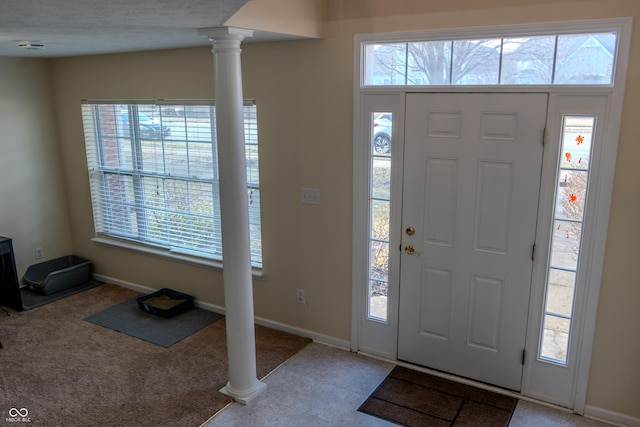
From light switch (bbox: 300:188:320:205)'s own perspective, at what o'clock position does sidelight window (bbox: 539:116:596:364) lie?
The sidelight window is roughly at 10 o'clock from the light switch.

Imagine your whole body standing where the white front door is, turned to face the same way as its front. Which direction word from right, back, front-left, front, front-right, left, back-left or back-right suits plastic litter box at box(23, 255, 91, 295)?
right

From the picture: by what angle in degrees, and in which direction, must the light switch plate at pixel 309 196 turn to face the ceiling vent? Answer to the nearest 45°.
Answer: approximately 90° to its right

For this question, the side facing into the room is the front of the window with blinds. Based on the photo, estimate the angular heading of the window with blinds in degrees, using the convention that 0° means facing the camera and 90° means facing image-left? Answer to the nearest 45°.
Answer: approximately 45°

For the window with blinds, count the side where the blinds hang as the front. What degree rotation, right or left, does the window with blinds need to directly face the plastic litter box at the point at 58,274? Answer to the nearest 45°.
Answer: approximately 90° to its right

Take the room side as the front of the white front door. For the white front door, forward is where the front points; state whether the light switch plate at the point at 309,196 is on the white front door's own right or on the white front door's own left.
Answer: on the white front door's own right

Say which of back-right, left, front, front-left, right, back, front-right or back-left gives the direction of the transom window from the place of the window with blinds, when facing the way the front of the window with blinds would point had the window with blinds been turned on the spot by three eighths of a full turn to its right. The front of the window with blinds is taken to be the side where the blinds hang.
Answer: back-right

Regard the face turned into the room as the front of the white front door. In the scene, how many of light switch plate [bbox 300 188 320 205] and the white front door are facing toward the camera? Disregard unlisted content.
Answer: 2

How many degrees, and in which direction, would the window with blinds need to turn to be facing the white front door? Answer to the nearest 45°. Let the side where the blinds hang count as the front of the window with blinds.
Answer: approximately 90° to its left

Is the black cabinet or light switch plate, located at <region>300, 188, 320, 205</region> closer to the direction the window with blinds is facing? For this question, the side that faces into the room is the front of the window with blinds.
the black cabinet

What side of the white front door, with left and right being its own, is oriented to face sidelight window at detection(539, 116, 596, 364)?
left

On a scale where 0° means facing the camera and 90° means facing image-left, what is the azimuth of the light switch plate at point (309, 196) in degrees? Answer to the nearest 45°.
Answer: approximately 0°

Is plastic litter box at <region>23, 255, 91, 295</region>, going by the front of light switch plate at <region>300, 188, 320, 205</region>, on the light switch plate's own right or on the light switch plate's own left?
on the light switch plate's own right
